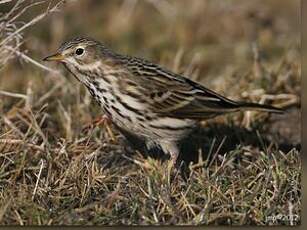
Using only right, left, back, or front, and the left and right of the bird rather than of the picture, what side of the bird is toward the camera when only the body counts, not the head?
left
